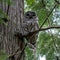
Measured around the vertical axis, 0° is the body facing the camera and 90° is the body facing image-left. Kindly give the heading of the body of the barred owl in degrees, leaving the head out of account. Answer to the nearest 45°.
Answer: approximately 0°
